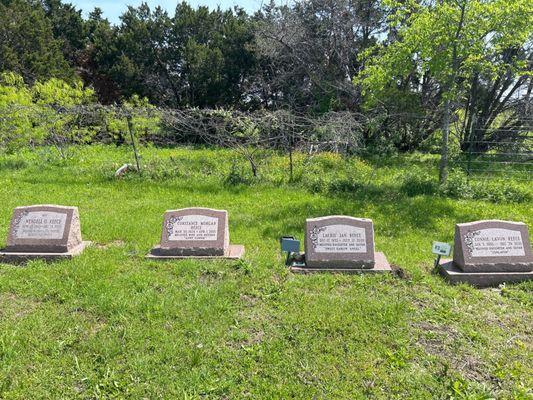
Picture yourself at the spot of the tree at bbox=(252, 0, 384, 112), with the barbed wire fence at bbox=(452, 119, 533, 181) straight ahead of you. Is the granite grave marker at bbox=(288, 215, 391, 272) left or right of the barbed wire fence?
right

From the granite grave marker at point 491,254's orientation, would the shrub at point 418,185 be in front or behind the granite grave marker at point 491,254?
behind

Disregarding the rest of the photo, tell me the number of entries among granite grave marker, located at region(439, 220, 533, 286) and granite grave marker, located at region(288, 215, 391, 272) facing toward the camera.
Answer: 2

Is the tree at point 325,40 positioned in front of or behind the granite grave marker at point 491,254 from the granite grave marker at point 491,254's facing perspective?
behind

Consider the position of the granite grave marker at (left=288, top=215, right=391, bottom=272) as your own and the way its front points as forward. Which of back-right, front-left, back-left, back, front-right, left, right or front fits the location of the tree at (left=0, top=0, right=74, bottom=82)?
back-right

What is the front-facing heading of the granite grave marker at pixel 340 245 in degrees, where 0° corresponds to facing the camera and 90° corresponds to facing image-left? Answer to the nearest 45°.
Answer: approximately 0°

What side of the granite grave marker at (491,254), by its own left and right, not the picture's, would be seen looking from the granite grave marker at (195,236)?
right

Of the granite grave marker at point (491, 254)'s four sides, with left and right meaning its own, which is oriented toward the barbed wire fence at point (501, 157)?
back

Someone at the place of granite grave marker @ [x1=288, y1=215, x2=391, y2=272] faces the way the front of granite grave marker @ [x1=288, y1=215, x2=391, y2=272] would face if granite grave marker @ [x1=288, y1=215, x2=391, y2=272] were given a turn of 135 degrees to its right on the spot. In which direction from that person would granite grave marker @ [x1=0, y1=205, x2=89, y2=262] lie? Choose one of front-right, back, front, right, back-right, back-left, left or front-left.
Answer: front-left

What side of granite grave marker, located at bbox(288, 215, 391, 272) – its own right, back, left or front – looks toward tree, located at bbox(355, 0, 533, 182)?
back

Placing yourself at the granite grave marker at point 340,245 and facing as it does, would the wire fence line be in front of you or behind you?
behind

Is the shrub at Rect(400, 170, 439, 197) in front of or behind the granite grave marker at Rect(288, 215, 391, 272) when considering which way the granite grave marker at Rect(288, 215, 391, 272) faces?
behind

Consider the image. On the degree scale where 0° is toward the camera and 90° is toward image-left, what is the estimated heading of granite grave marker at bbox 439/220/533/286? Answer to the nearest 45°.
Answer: approximately 0°

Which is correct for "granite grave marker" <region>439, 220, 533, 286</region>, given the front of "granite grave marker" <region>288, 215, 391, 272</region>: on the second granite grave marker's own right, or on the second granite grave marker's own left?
on the second granite grave marker's own left

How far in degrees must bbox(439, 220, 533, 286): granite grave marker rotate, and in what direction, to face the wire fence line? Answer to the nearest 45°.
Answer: approximately 135° to its right
